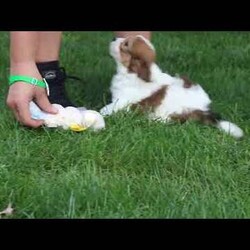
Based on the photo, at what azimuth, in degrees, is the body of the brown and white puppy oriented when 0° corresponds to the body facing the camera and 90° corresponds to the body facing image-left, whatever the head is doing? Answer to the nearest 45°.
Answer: approximately 90°
